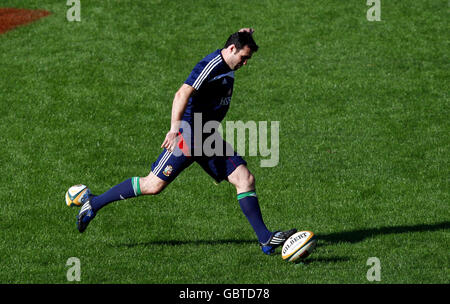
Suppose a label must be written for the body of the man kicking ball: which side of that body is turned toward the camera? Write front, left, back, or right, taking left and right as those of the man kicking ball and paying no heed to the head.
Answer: right
